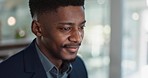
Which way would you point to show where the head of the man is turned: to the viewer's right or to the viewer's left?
to the viewer's right

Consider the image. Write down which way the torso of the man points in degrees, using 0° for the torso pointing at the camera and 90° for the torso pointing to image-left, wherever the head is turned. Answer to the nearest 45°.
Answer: approximately 315°

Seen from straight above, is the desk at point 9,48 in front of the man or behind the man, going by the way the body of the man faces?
behind
